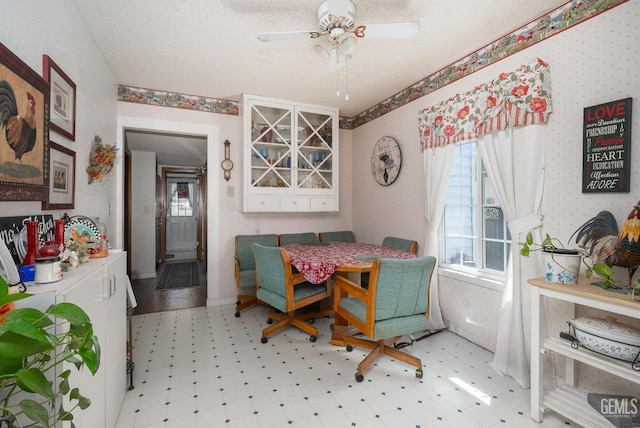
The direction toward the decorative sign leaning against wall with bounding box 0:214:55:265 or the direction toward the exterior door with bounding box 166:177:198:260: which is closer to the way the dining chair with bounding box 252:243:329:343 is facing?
the exterior door

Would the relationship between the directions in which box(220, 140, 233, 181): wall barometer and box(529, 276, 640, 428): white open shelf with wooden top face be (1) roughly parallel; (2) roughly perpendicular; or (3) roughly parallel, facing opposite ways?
roughly perpendicular

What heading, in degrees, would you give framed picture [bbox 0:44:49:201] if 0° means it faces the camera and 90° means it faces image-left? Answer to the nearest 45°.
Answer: approximately 315°

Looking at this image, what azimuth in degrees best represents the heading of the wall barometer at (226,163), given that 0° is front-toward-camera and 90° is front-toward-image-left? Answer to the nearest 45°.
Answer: approximately 0°

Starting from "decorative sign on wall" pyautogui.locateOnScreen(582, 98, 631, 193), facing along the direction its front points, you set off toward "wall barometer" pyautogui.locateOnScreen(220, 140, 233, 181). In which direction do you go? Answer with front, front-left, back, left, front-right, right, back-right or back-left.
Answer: front-right

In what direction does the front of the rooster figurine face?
to the viewer's right

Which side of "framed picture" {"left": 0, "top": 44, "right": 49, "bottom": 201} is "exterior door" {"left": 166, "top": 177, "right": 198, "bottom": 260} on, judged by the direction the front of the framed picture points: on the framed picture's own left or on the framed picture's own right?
on the framed picture's own left

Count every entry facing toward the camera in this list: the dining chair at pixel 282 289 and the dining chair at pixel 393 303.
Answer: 0

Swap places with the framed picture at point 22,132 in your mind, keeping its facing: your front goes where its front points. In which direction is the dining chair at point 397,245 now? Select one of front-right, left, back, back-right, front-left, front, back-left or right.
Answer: front-left

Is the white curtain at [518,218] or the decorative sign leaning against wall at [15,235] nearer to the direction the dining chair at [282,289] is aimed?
the white curtain

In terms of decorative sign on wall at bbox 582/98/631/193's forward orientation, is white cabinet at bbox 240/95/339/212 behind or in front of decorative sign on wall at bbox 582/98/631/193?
in front

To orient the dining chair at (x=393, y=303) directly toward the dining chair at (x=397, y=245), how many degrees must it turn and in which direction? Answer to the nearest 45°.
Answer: approximately 45° to its right

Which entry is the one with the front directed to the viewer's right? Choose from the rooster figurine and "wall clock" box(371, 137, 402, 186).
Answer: the rooster figurine

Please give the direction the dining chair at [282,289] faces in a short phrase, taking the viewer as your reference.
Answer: facing away from the viewer and to the right of the viewer

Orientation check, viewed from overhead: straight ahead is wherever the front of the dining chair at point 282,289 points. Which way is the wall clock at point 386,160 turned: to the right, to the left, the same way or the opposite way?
the opposite way
